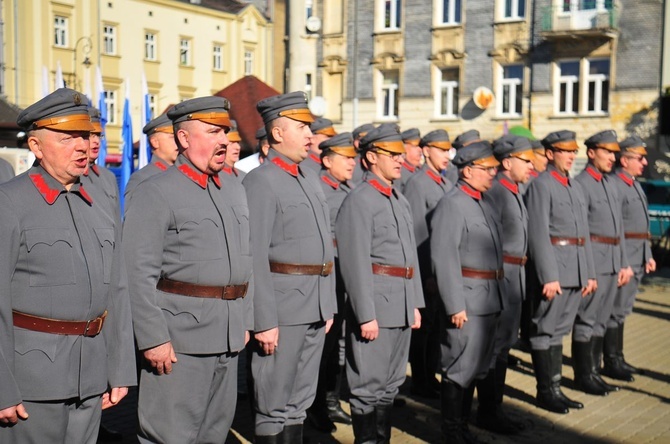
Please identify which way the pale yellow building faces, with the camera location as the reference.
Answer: facing the viewer and to the right of the viewer

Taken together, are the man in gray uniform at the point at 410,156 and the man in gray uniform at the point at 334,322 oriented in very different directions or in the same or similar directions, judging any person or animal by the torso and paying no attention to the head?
same or similar directions

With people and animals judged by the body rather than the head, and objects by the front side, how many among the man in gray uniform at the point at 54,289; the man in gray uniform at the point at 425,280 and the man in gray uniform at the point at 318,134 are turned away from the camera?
0

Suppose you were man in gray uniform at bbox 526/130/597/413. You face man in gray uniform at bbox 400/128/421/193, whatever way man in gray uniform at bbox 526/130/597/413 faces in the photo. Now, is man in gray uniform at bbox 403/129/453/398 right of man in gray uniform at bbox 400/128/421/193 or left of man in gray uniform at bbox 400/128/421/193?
left

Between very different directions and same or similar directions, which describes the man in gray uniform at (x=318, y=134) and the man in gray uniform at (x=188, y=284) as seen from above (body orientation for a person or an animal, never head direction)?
same or similar directions

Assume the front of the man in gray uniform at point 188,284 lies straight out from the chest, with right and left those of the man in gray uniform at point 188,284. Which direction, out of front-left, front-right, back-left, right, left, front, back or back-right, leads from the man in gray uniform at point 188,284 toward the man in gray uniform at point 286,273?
left

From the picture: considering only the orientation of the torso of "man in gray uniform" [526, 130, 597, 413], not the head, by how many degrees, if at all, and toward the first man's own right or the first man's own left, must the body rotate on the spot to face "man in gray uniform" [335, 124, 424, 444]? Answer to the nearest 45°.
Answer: approximately 90° to the first man's own right

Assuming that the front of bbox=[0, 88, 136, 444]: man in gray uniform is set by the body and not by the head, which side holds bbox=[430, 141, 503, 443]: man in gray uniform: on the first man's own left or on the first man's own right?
on the first man's own left
